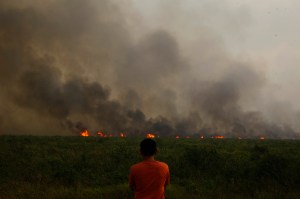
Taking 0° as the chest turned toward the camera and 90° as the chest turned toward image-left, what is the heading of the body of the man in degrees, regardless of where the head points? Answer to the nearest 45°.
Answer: approximately 180°

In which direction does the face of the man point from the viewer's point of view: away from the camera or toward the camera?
away from the camera
